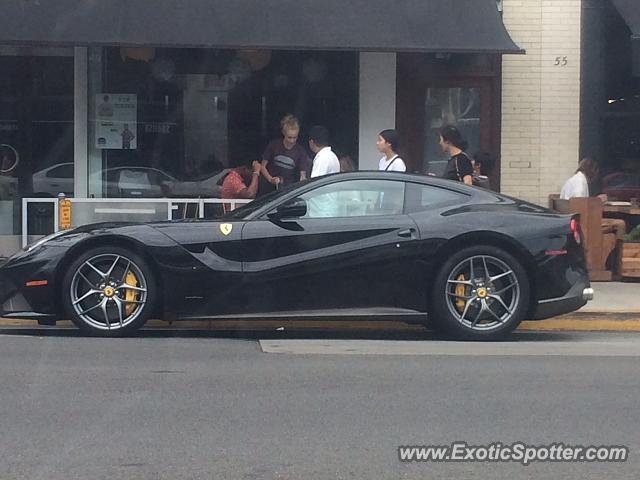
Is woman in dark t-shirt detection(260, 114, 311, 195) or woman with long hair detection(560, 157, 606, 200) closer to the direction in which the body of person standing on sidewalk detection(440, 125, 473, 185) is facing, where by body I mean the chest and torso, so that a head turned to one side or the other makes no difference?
the woman in dark t-shirt

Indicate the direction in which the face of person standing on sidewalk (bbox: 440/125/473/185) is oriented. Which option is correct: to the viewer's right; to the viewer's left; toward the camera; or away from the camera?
to the viewer's left

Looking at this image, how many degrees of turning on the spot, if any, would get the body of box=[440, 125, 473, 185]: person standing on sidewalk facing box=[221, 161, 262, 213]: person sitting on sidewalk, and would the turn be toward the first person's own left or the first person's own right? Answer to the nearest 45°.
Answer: approximately 45° to the first person's own right

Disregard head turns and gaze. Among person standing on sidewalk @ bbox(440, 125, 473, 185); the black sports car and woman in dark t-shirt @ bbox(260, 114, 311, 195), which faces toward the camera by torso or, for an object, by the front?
the woman in dark t-shirt

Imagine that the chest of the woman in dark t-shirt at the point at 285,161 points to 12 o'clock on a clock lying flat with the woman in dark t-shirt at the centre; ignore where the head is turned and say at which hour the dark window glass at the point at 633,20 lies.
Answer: The dark window glass is roughly at 9 o'clock from the woman in dark t-shirt.

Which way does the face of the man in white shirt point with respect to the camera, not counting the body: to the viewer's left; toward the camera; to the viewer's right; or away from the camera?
to the viewer's left

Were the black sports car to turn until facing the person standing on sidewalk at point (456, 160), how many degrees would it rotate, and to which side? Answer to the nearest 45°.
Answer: approximately 135° to its right

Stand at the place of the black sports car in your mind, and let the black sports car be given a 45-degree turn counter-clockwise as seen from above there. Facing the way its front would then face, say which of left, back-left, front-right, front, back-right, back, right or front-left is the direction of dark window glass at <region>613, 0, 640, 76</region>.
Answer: back

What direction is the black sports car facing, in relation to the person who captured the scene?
facing to the left of the viewer

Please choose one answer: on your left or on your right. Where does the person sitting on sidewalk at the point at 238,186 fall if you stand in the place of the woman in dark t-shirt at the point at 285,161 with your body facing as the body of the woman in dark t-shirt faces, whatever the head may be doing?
on your right

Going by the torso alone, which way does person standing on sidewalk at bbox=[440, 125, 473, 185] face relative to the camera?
to the viewer's left

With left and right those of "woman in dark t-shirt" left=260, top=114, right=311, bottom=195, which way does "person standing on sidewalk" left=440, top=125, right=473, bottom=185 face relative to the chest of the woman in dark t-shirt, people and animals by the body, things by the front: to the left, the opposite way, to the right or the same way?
to the right

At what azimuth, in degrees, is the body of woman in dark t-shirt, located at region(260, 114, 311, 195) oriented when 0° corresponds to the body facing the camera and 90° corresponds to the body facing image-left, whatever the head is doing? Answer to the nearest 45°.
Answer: approximately 0°

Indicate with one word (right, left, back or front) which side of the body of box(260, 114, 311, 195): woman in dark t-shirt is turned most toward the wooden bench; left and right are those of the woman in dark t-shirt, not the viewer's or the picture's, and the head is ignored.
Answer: left
